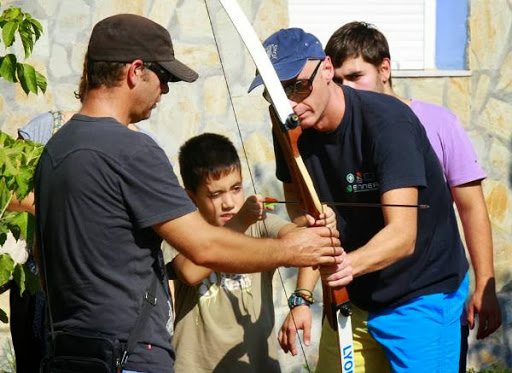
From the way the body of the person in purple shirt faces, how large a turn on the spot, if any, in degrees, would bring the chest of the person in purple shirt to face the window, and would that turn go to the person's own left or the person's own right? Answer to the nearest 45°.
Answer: approximately 135° to the person's own right

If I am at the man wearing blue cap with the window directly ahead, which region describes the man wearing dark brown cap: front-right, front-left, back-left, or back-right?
back-left

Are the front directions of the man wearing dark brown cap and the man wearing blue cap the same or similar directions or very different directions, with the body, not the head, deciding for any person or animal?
very different directions

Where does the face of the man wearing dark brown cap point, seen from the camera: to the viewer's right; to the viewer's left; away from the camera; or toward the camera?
to the viewer's right

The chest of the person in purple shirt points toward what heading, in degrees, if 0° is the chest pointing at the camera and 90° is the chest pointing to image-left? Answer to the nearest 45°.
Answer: approximately 45°

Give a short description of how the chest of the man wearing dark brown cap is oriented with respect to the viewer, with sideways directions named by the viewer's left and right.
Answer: facing away from the viewer and to the right of the viewer

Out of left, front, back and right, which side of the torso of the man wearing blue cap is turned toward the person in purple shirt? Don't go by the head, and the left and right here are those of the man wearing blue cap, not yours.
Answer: back

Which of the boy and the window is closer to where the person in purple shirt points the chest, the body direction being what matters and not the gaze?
the boy
